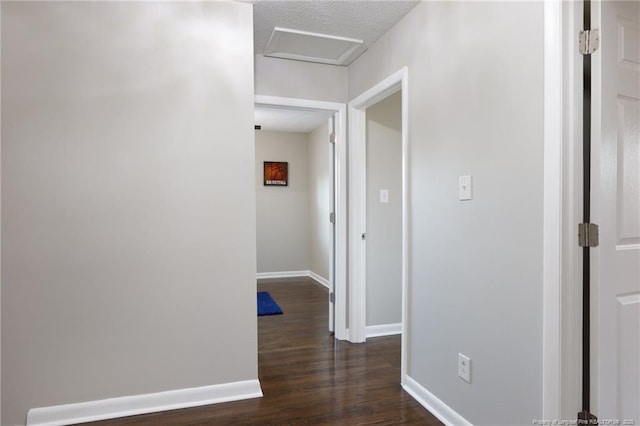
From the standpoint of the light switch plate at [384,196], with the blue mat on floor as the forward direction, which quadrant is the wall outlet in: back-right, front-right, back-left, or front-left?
back-left

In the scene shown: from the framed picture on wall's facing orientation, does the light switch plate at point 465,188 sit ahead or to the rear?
ahead

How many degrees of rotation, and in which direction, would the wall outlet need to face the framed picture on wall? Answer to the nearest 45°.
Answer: approximately 90° to its right

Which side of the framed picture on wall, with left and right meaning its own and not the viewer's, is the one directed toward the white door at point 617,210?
front

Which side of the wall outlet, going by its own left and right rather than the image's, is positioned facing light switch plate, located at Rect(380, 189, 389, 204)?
right

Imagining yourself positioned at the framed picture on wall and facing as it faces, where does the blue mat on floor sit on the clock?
The blue mat on floor is roughly at 12 o'clock from the framed picture on wall.

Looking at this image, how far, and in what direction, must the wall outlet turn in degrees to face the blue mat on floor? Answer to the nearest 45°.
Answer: approximately 90° to its right

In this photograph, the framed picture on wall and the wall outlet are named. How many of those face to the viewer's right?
0

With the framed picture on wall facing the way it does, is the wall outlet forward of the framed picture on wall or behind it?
forward

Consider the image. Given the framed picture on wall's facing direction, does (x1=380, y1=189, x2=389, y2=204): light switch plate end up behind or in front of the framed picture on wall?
in front

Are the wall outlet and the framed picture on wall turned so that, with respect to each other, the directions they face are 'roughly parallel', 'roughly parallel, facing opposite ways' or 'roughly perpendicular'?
roughly perpendicular

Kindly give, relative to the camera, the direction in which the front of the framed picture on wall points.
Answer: facing the viewer
